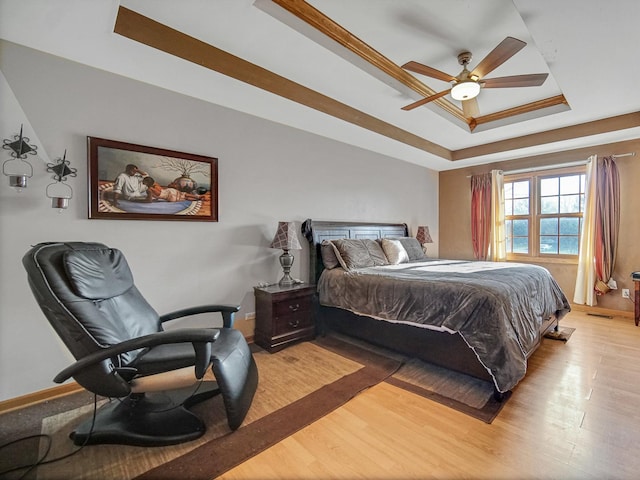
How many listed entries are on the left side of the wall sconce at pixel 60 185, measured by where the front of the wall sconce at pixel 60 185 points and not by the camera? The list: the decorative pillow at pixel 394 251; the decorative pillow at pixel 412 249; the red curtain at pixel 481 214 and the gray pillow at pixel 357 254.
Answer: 4

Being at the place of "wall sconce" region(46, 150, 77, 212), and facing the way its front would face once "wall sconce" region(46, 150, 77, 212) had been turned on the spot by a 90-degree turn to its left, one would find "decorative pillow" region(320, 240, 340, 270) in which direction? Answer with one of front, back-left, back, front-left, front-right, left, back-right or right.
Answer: front

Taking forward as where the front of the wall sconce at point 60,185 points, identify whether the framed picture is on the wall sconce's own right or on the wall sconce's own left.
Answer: on the wall sconce's own left

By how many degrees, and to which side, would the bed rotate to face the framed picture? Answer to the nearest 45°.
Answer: approximately 135° to its right

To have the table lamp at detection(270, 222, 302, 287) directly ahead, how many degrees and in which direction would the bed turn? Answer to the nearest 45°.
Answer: approximately 135° to its right

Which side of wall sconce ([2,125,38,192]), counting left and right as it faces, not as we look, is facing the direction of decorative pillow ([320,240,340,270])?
left
